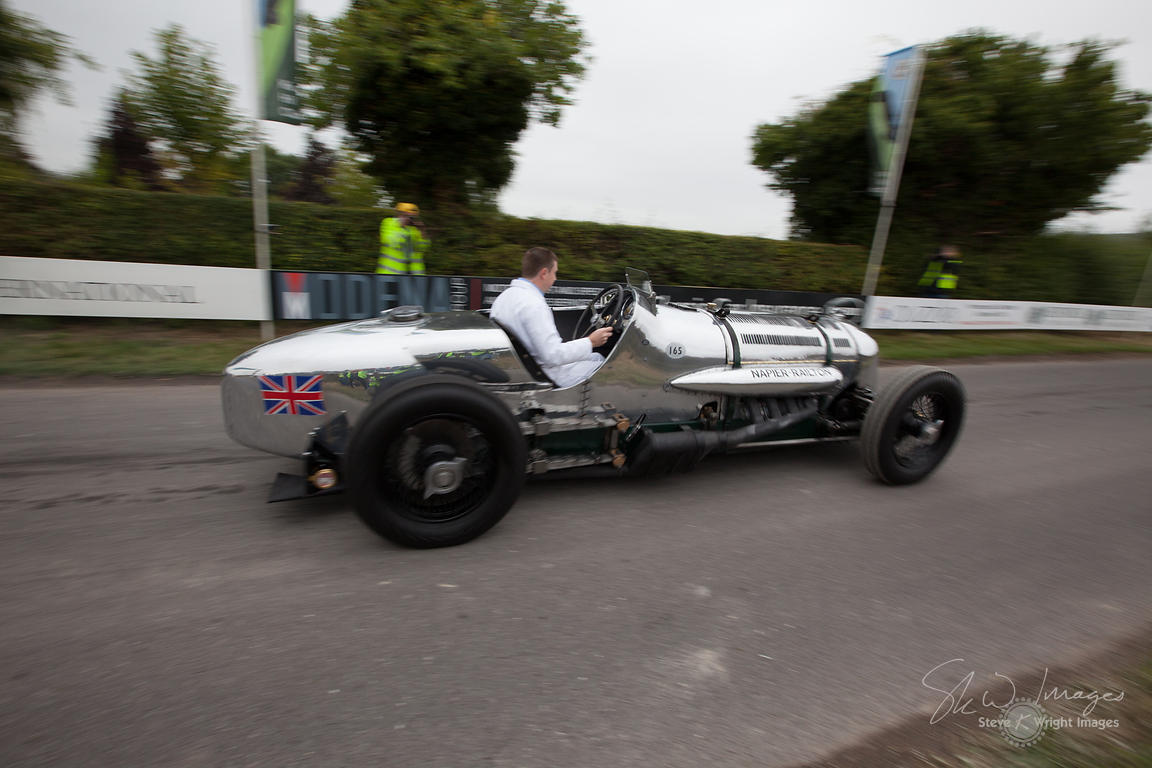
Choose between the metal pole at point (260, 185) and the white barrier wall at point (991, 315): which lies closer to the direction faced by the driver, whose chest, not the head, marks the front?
the white barrier wall

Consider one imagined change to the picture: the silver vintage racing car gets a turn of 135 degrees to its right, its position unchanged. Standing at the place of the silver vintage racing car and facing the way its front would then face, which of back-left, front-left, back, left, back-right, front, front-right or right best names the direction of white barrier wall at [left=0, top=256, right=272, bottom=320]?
back-right

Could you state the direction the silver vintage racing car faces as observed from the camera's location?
facing away from the viewer and to the right of the viewer

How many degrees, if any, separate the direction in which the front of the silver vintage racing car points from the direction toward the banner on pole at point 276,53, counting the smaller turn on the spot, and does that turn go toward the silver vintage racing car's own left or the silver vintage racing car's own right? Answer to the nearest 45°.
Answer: approximately 90° to the silver vintage racing car's own left

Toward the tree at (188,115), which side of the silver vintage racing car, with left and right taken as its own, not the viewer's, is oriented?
left

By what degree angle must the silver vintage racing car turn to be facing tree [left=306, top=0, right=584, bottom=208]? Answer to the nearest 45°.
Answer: approximately 45° to its left

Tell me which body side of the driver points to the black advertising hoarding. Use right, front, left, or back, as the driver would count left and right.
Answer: left

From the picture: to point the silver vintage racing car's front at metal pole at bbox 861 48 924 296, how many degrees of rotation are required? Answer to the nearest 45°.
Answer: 0° — it already faces it

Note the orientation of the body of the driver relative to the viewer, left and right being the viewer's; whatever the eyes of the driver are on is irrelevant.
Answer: facing away from the viewer and to the right of the viewer
